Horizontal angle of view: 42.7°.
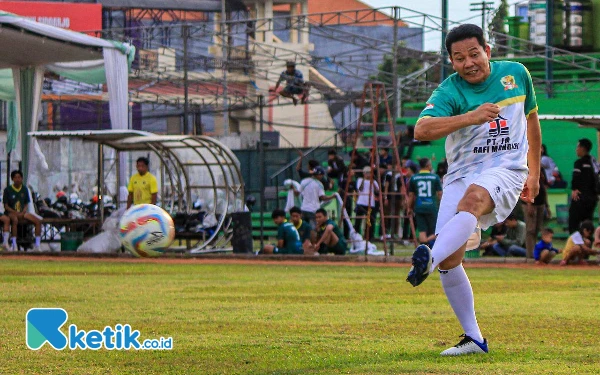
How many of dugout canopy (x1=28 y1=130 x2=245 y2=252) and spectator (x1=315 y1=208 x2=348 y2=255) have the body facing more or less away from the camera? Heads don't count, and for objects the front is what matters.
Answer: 0

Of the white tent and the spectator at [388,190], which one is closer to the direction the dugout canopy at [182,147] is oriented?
the white tent

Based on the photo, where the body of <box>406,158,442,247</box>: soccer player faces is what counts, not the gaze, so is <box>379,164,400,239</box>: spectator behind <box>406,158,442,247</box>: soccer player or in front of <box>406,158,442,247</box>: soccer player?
in front

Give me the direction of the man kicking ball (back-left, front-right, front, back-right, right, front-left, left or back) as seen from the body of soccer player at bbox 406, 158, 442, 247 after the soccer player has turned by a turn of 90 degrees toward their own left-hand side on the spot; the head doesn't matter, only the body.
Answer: left

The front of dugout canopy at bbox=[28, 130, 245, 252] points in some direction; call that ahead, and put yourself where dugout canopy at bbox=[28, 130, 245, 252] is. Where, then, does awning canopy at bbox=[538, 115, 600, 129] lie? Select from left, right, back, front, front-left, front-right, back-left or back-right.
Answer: left

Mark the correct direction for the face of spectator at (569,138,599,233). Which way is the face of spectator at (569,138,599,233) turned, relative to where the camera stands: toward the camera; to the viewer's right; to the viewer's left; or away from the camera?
to the viewer's left

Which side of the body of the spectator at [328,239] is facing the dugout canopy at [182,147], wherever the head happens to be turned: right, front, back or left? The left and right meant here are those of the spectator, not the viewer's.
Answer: right

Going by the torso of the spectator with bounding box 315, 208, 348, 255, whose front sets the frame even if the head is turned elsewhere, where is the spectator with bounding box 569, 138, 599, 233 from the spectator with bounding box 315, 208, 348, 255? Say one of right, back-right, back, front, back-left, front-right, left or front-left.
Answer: back-left

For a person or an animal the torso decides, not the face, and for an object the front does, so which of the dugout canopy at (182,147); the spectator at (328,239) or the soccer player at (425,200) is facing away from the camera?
the soccer player at (425,200)

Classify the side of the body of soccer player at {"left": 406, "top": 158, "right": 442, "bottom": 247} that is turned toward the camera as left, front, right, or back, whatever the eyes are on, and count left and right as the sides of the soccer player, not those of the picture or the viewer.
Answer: back

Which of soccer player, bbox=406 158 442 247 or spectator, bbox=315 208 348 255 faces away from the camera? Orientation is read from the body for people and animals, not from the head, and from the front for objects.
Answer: soccer player, bbox=406 158 442 247

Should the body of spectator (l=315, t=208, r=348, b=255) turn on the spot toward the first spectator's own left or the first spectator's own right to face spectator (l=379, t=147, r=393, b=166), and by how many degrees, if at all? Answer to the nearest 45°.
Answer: approximately 135° to the first spectator's own right

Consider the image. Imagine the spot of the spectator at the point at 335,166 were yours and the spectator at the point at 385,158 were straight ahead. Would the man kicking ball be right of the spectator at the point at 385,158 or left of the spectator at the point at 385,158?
right

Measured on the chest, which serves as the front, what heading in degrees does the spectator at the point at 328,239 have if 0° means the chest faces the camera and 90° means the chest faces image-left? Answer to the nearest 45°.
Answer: approximately 45°
